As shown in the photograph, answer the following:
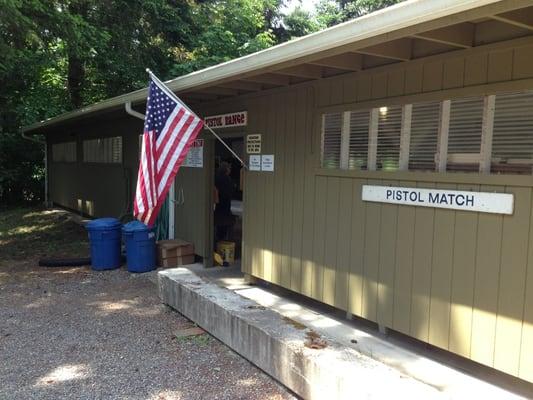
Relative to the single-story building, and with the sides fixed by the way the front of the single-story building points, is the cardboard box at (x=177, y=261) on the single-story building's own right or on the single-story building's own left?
on the single-story building's own right

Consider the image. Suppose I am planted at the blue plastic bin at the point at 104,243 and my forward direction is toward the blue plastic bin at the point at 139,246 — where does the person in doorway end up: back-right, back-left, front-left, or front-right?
front-left

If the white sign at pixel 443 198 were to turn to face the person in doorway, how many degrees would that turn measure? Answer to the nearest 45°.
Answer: approximately 90° to its right

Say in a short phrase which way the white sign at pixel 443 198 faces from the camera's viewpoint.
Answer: facing the viewer and to the left of the viewer

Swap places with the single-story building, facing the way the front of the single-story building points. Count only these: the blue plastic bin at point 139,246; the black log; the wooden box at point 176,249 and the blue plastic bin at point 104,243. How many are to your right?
4

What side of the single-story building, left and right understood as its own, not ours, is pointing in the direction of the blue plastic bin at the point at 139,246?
right

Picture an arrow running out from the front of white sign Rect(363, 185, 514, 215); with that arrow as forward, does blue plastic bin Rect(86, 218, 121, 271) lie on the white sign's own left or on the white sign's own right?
on the white sign's own right

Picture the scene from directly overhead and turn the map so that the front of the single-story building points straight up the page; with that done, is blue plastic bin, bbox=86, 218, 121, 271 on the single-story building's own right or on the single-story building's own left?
on the single-story building's own right
